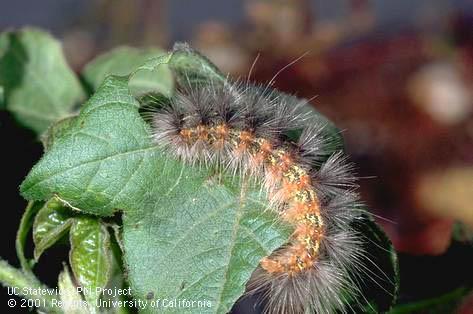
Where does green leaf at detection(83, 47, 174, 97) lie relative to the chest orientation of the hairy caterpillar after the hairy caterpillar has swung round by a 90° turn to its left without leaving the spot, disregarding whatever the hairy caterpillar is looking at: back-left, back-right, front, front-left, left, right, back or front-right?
back-right

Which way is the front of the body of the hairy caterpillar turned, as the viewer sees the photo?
to the viewer's left

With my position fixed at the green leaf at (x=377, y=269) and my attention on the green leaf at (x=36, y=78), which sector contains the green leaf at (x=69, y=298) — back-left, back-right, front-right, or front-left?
front-left

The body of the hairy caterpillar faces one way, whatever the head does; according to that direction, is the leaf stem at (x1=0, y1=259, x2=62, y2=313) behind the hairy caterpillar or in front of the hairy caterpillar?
in front
